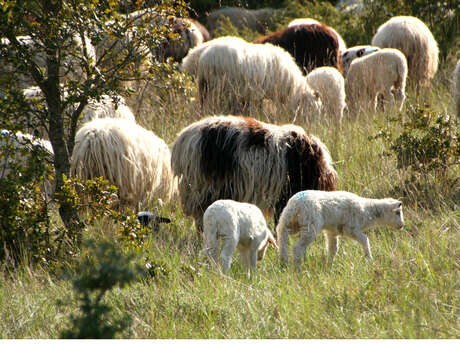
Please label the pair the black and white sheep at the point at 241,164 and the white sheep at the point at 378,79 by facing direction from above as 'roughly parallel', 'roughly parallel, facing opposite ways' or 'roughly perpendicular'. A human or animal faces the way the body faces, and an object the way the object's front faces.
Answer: roughly parallel, facing opposite ways

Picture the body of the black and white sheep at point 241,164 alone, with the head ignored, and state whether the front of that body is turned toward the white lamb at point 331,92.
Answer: no

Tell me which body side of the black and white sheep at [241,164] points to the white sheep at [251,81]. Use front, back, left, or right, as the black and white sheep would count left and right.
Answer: left

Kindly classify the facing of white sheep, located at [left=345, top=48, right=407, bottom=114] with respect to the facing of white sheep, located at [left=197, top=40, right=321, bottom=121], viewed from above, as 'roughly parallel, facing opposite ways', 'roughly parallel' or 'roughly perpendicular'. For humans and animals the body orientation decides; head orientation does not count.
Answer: roughly parallel, facing opposite ways

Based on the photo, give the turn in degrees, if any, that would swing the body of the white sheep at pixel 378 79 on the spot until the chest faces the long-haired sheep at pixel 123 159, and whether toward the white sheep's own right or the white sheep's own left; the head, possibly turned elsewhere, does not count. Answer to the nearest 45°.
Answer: approximately 45° to the white sheep's own left

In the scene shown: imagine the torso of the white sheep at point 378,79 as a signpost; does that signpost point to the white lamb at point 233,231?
no

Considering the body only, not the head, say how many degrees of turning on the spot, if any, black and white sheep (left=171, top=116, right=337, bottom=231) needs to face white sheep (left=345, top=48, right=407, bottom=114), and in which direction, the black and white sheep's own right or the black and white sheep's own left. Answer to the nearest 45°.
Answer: approximately 45° to the black and white sheep's own left

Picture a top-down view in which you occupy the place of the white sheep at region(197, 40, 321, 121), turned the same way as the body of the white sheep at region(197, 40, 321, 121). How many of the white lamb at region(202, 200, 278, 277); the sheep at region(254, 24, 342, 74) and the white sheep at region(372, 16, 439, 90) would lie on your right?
1

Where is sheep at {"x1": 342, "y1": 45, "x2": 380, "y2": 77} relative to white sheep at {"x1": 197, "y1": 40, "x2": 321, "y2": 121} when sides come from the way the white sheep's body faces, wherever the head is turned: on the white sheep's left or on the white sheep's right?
on the white sheep's left

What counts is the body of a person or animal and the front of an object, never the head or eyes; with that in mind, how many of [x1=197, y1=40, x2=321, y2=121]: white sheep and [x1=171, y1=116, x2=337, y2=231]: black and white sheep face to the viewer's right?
2

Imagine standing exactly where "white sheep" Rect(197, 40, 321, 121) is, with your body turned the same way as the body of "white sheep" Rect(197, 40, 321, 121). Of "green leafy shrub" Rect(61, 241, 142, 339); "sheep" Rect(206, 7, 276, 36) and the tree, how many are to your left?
1

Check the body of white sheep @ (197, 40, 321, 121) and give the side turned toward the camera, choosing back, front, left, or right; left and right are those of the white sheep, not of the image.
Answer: right

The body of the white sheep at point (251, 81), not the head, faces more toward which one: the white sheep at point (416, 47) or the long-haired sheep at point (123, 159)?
the white sheep

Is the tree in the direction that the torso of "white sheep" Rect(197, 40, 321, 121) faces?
no

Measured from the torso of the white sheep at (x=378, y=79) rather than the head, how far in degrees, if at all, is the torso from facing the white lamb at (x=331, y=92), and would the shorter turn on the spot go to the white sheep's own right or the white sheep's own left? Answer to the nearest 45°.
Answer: approximately 45° to the white sheep's own left

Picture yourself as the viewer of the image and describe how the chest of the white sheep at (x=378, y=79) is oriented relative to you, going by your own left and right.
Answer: facing to the left of the viewer

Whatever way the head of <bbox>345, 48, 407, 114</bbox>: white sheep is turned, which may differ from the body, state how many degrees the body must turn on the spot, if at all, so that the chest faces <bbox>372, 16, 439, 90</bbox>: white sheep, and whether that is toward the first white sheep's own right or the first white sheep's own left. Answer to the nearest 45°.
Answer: approximately 90° to the first white sheep's own right

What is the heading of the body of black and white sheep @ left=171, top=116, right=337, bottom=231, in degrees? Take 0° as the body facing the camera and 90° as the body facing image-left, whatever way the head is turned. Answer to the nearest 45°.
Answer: approximately 270°
